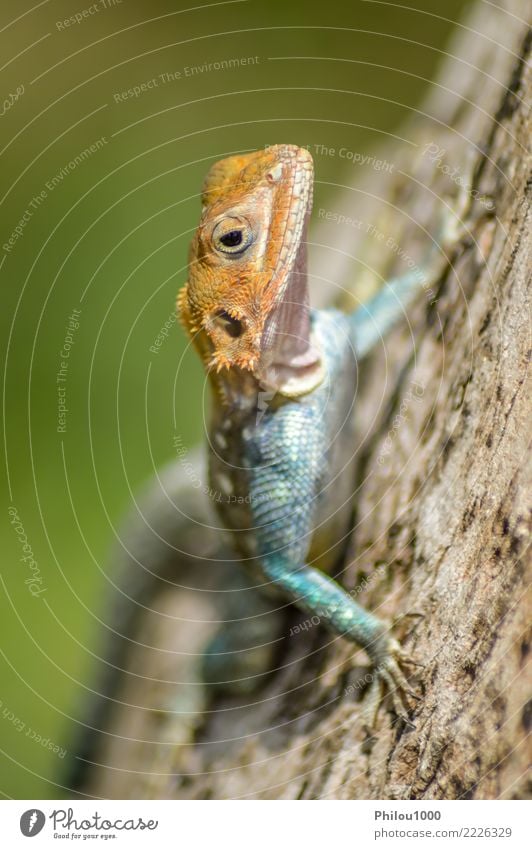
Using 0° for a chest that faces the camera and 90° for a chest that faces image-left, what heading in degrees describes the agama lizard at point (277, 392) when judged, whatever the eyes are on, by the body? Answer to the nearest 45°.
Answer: approximately 315°
